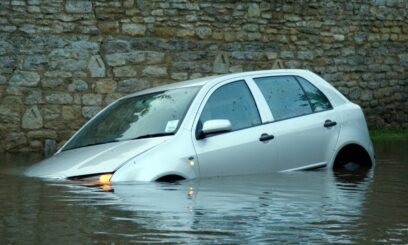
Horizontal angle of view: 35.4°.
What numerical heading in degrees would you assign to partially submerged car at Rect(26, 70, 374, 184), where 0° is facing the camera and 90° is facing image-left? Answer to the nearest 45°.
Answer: approximately 45°
